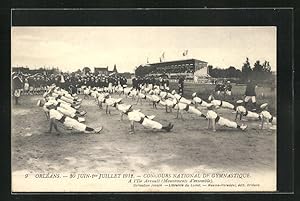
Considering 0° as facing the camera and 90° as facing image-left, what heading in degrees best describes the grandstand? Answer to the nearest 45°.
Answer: approximately 45°
